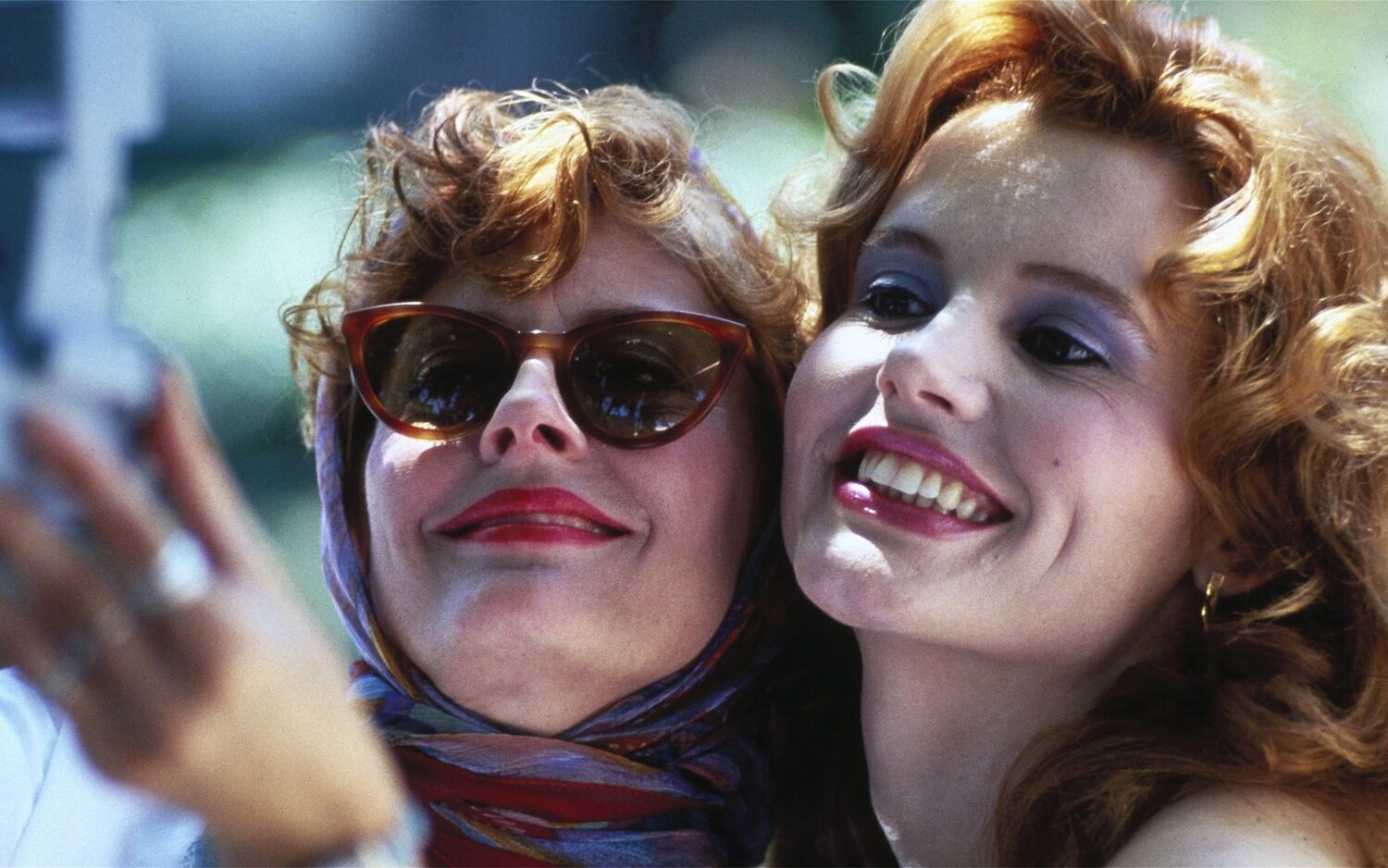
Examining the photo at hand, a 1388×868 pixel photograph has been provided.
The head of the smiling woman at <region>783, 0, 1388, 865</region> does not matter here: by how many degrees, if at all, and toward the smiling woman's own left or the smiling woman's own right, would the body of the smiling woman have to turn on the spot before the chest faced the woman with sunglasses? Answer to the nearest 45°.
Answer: approximately 45° to the smiling woman's own right

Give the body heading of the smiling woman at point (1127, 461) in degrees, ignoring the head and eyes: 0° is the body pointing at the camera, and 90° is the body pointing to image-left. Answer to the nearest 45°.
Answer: approximately 45°

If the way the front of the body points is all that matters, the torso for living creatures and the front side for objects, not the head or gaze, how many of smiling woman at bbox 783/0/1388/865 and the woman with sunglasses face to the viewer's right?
0

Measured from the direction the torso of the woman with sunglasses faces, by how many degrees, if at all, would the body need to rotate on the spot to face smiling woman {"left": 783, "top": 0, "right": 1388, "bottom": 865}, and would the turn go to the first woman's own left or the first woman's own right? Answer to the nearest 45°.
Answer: approximately 90° to the first woman's own left

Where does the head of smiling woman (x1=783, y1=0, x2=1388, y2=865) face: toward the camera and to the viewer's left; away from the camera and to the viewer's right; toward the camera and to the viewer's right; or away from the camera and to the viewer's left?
toward the camera and to the viewer's left
